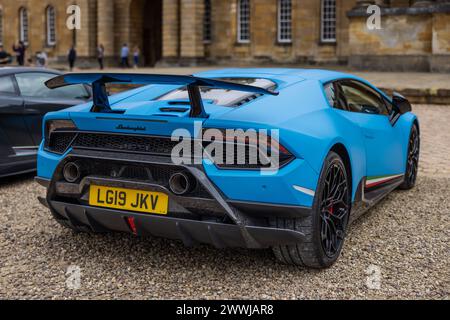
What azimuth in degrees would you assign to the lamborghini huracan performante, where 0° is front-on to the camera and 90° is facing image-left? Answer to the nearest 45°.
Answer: approximately 225°

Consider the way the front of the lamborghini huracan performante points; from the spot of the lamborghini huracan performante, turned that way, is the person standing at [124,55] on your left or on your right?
on your left

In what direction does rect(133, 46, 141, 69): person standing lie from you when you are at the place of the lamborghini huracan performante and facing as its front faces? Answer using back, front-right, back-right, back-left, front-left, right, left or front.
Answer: front-left

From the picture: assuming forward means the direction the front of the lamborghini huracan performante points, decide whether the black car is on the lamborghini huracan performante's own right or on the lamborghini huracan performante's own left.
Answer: on the lamborghini huracan performante's own left
